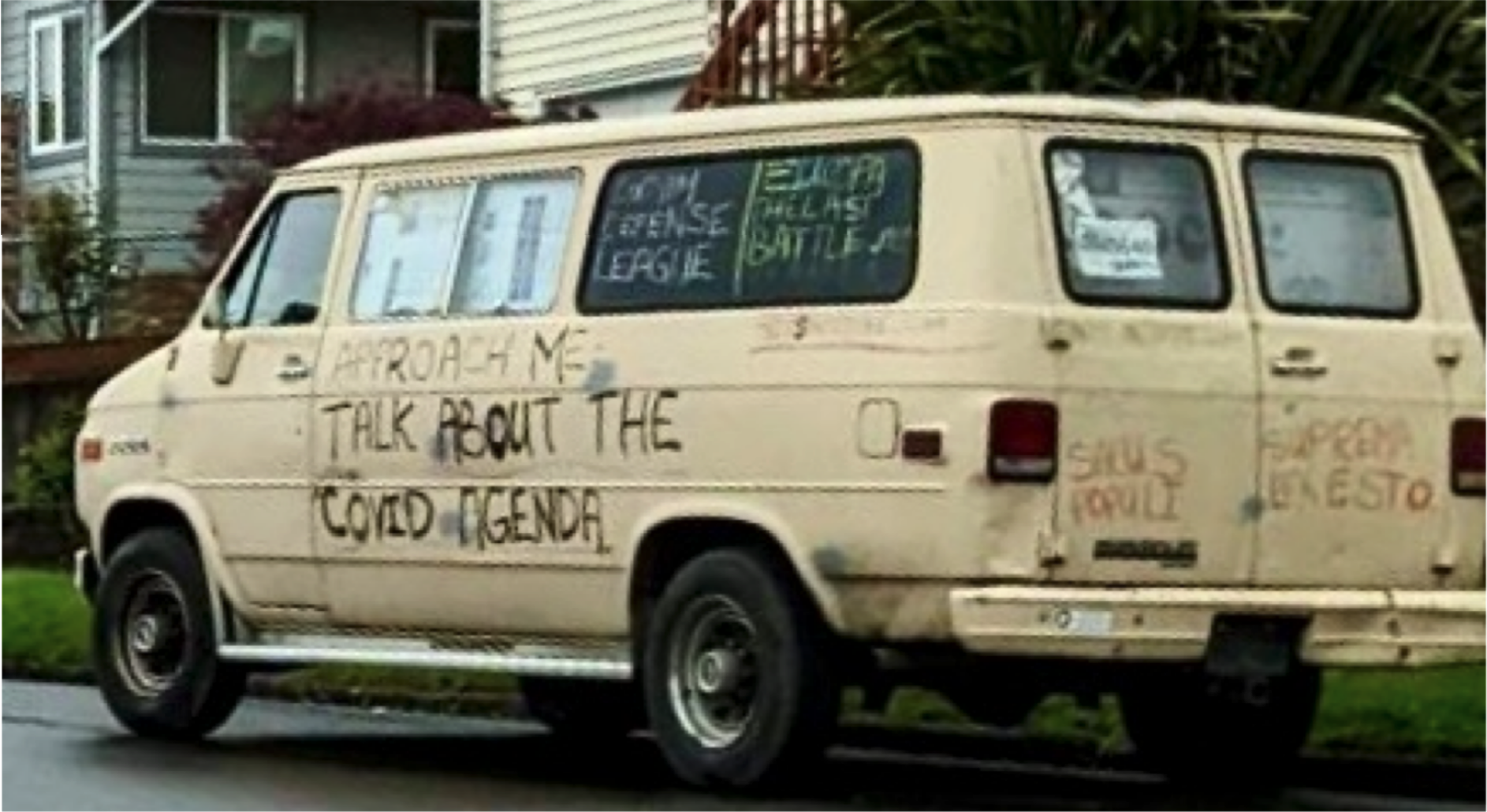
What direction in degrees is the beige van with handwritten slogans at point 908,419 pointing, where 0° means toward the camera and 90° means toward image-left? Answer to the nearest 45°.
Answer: approximately 135°

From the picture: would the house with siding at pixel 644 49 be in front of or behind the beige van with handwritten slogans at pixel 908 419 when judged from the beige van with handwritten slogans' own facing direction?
in front

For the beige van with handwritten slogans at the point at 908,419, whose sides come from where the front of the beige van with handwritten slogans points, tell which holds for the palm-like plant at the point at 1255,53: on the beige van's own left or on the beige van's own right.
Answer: on the beige van's own right

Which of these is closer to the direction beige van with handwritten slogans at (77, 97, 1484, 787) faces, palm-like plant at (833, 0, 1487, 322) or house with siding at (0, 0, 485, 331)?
the house with siding

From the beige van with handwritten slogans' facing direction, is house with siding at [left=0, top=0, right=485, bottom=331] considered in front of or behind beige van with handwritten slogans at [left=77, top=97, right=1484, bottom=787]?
in front

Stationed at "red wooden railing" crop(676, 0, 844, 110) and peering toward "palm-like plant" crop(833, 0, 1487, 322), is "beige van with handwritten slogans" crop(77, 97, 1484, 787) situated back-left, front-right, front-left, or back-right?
front-right
